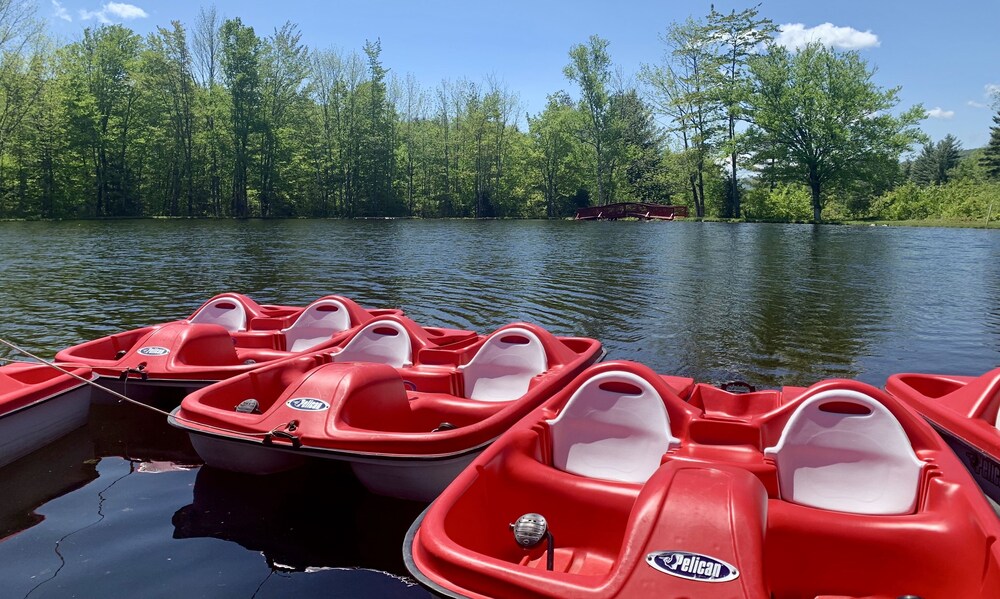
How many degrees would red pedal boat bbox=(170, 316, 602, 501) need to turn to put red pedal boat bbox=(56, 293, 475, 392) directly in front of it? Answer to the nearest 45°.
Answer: approximately 90° to its right

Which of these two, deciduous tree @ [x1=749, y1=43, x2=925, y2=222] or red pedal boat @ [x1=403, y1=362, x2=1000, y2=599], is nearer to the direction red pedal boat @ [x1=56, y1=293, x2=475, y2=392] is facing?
the red pedal boat

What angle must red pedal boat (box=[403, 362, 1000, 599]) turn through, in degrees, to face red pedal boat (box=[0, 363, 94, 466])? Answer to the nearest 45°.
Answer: approximately 90° to its right

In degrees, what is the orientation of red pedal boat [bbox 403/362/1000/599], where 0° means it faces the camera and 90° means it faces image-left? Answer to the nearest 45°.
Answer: approximately 0°

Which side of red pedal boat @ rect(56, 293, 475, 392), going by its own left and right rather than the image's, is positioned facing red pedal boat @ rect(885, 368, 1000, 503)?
left

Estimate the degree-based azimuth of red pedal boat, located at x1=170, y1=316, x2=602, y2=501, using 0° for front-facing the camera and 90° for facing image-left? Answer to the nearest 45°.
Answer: approximately 45°

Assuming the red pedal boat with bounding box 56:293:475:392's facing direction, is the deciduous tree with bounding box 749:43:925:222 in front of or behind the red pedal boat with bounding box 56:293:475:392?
behind

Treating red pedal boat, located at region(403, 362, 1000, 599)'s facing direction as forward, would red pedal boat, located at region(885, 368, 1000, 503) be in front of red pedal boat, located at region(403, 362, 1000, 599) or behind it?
behind

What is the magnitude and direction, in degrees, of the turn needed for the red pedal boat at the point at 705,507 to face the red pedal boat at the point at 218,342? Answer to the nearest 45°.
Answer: approximately 135° to its right
